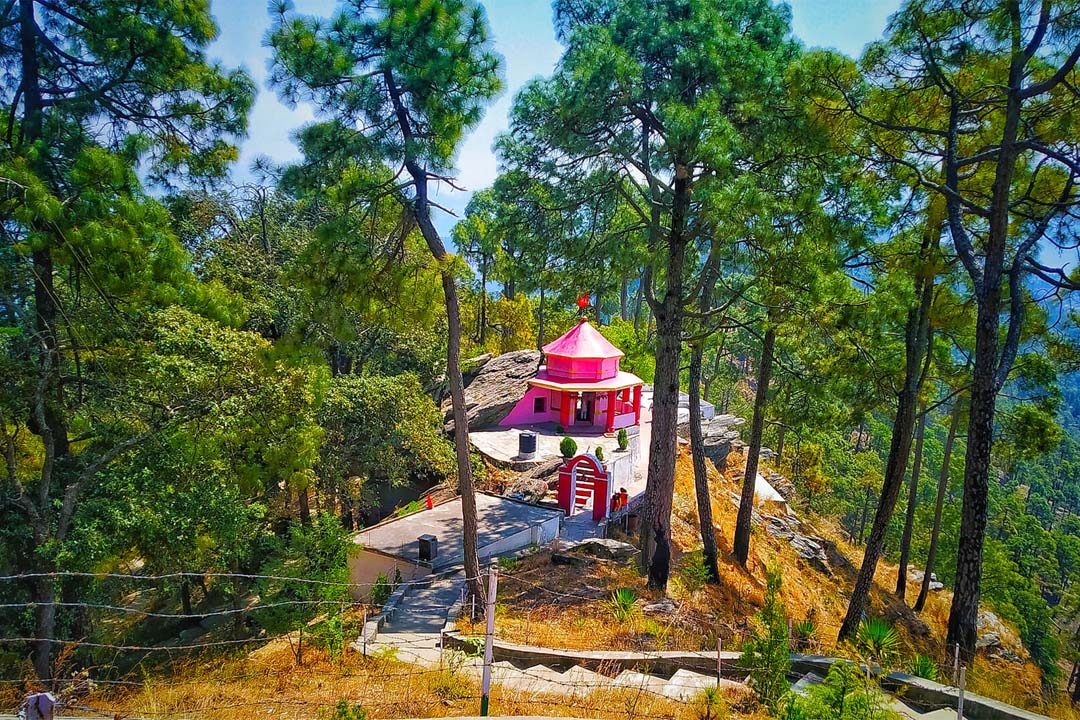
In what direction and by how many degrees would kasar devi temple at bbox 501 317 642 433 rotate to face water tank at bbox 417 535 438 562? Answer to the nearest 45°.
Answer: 0° — it already faces it

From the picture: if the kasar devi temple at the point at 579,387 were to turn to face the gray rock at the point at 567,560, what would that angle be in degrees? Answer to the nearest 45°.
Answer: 0° — it already faces it

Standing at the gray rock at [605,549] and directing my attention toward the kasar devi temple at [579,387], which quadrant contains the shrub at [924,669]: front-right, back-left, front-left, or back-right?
back-right

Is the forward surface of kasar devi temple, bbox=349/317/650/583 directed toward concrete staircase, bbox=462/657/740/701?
yes

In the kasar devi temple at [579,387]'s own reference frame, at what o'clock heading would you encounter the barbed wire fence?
The barbed wire fence is roughly at 12 o'clock from the kasar devi temple.

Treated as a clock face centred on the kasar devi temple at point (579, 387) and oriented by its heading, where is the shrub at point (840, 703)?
The shrub is roughly at 12 o'clock from the kasar devi temple.

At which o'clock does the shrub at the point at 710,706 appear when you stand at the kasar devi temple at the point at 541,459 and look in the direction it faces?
The shrub is roughly at 12 o'clock from the kasar devi temple.

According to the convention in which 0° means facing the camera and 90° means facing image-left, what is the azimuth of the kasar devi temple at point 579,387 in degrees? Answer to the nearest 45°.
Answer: approximately 0°

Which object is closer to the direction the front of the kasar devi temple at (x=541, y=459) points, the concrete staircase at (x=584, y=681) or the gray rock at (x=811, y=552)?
the concrete staircase

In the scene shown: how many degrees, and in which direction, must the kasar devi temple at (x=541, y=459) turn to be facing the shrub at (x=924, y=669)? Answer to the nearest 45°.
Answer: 0° — it already faces it

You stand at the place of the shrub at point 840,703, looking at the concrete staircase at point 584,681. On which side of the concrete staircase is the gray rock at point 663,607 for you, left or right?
right

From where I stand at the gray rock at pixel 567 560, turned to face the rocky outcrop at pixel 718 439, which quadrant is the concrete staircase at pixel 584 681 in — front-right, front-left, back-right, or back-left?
back-right
